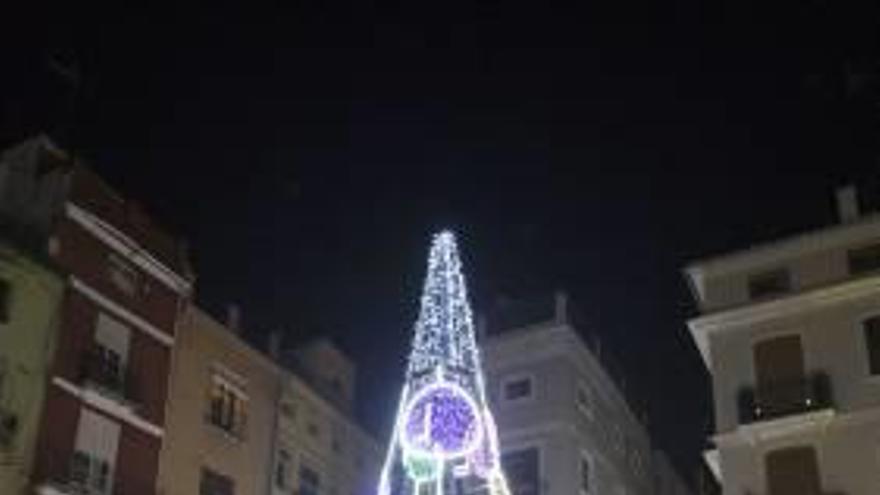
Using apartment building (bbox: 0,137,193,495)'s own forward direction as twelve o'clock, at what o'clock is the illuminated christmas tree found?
The illuminated christmas tree is roughly at 11 o'clock from the apartment building.

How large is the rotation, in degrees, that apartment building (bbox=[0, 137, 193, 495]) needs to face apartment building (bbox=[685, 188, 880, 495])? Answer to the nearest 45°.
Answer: approximately 45° to its left

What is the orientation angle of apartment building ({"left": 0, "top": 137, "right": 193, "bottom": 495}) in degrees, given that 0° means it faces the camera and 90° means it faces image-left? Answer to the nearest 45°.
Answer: approximately 315°
